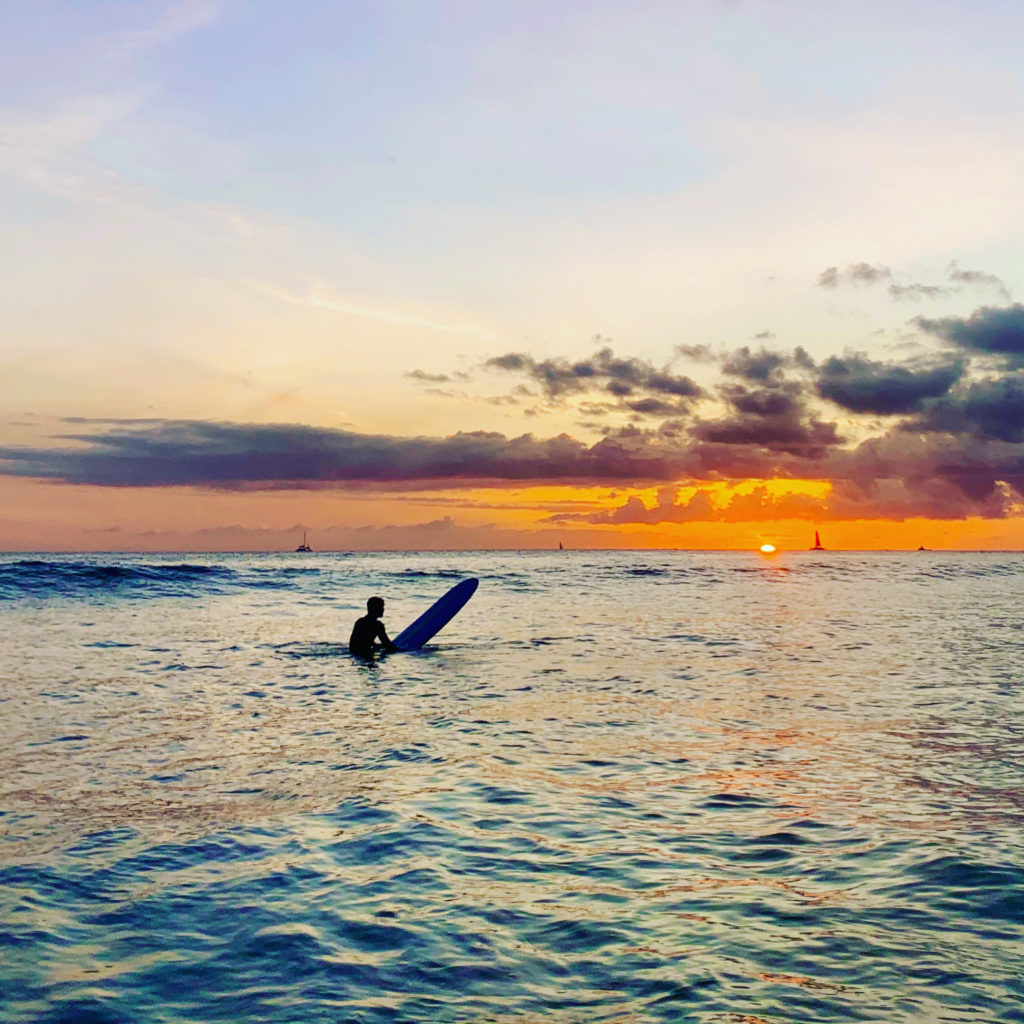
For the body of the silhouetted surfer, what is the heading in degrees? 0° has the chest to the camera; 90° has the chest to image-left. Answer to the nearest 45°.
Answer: approximately 225°
